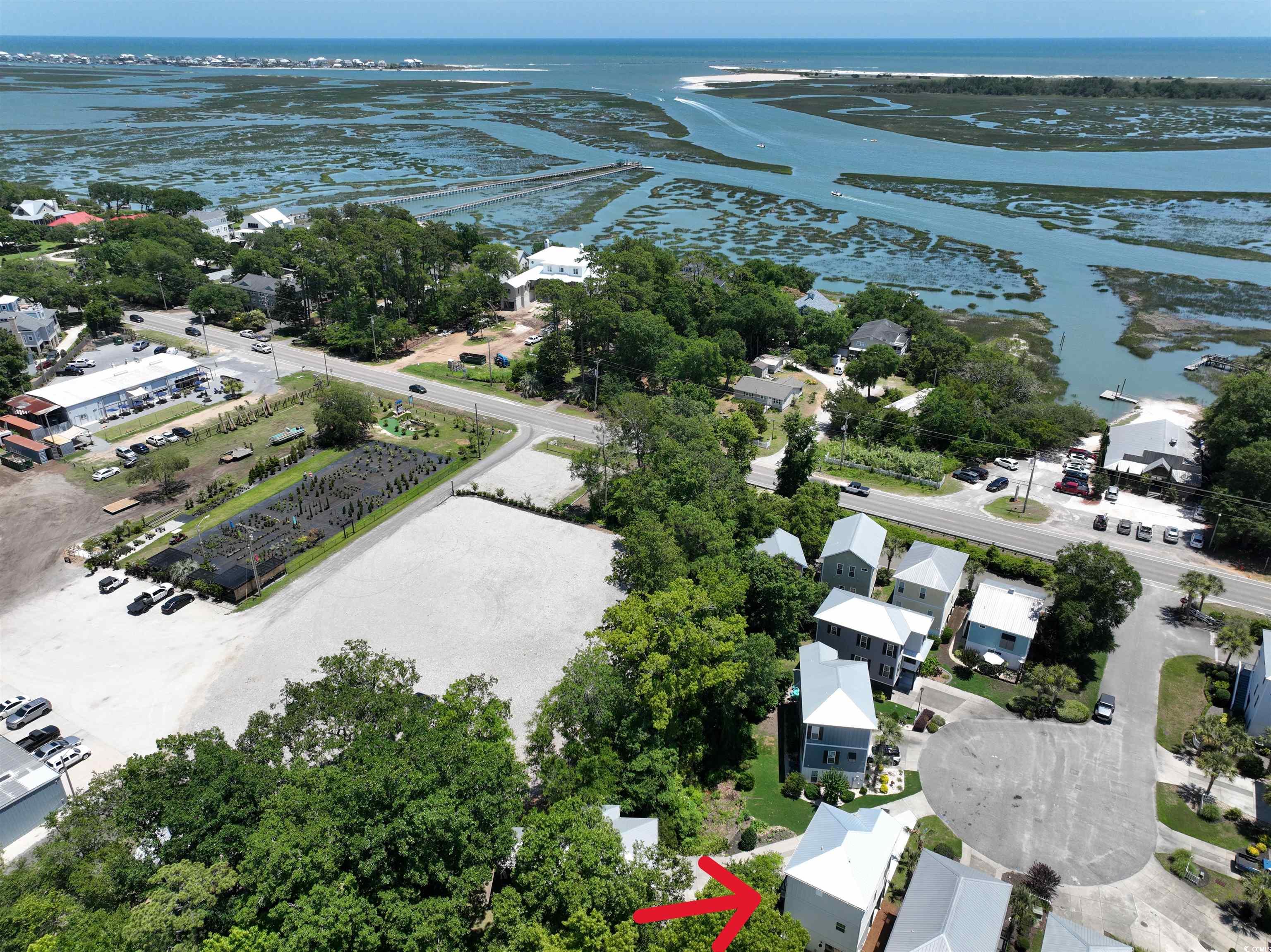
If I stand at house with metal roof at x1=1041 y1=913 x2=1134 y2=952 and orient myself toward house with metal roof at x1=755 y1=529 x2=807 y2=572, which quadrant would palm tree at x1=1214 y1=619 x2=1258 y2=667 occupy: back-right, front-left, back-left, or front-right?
front-right

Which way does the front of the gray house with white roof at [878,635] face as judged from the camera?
facing the viewer and to the right of the viewer

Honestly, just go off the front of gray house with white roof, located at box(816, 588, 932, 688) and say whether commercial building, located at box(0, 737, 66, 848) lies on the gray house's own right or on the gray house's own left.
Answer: on the gray house's own right

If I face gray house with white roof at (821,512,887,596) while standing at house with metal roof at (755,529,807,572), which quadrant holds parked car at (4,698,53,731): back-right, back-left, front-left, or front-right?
back-right

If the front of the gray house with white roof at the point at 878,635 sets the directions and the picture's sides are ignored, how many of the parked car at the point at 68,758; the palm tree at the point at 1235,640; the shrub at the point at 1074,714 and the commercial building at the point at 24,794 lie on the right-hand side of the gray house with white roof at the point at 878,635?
2

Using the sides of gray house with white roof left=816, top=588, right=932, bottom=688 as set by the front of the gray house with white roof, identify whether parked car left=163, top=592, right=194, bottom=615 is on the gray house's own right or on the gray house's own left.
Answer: on the gray house's own right

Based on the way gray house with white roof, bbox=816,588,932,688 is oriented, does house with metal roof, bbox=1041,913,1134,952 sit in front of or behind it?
in front

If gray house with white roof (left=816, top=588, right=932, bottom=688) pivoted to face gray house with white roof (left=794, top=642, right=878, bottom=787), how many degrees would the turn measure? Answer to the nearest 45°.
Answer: approximately 45° to its right

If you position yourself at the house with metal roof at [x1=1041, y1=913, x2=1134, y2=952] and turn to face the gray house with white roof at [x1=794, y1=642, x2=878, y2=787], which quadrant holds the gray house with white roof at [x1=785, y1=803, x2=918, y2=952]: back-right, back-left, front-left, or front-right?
front-left

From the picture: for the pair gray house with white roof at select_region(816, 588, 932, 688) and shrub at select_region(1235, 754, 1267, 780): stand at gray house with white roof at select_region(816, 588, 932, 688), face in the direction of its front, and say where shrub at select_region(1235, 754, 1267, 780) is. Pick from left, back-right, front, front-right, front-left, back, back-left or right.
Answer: front-left

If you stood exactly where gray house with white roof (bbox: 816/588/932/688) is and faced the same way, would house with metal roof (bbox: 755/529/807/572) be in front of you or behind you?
behind

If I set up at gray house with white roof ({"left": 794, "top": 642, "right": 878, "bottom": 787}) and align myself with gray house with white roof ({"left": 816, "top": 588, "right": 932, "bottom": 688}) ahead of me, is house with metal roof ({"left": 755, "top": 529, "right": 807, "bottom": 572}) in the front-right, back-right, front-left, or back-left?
front-left

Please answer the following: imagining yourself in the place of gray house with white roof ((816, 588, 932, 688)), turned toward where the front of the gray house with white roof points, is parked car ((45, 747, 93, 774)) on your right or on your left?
on your right

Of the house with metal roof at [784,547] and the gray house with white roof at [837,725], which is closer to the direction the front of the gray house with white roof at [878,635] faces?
the gray house with white roof
